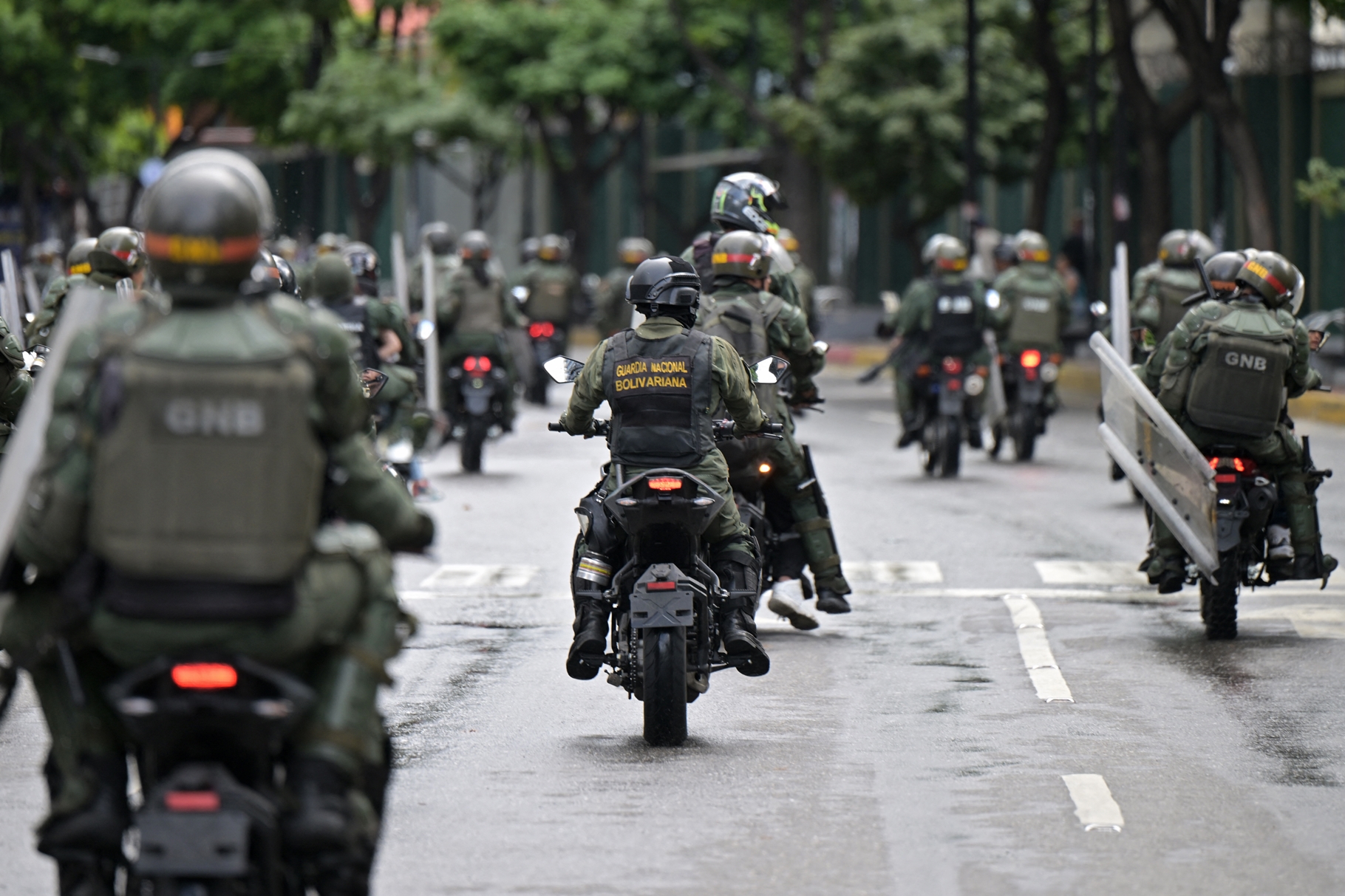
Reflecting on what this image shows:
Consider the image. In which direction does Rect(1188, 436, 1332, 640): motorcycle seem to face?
away from the camera

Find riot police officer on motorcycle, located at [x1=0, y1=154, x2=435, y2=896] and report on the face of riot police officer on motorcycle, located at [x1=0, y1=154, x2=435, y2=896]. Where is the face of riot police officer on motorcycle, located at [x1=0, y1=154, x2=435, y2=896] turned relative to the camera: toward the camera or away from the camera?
away from the camera

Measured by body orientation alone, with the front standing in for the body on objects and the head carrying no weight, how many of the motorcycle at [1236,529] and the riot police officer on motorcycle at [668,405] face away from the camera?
2

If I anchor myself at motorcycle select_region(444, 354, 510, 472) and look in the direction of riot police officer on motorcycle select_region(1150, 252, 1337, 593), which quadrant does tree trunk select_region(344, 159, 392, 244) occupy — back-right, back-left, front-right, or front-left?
back-left

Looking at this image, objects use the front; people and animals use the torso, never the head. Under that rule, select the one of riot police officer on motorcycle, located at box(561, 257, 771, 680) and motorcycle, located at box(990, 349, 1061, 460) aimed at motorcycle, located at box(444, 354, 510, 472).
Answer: the riot police officer on motorcycle

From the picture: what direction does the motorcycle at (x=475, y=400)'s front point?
away from the camera

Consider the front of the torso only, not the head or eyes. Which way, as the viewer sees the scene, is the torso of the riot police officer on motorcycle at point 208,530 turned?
away from the camera

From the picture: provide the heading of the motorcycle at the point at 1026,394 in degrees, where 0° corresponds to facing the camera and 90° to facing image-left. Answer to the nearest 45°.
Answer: approximately 180°

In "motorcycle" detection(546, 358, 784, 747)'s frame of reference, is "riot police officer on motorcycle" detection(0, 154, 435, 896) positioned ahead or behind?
behind

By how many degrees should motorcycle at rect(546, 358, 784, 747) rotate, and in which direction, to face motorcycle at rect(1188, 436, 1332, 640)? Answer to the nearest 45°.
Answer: approximately 45° to its right

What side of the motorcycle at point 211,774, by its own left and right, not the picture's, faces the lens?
back
